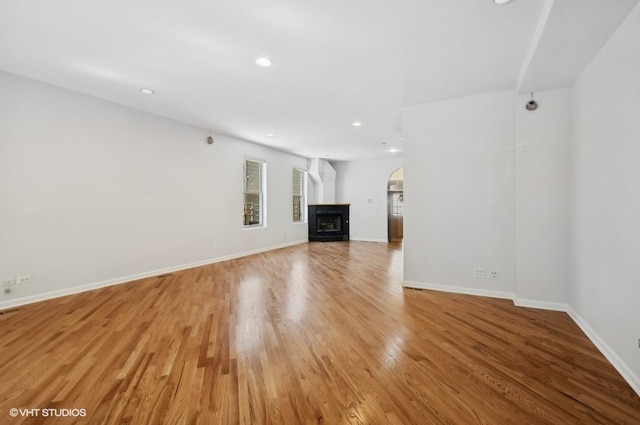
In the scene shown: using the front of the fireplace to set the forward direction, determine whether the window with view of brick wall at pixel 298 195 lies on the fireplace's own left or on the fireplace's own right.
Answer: on the fireplace's own right

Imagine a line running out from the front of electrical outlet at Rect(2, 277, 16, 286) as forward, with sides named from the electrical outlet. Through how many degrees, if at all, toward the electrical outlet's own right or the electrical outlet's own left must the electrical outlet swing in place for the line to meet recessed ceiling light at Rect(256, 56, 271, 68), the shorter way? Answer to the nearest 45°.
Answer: approximately 45° to the electrical outlet's own left

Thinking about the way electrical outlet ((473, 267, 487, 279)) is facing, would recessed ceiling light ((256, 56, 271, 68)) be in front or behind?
in front

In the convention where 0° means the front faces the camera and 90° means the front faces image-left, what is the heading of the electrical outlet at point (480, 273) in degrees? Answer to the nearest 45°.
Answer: approximately 0°

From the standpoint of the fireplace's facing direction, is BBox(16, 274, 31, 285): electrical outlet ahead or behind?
ahead

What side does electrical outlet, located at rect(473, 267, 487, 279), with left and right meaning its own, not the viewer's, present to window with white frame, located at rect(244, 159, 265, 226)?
right

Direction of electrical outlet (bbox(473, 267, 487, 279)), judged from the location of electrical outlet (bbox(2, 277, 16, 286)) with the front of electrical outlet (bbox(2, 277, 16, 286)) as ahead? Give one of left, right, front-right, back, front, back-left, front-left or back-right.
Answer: front-left

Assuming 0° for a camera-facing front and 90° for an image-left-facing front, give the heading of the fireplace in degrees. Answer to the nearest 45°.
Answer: approximately 0°

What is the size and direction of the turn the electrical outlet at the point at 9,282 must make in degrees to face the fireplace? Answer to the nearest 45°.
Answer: approximately 90° to its left
